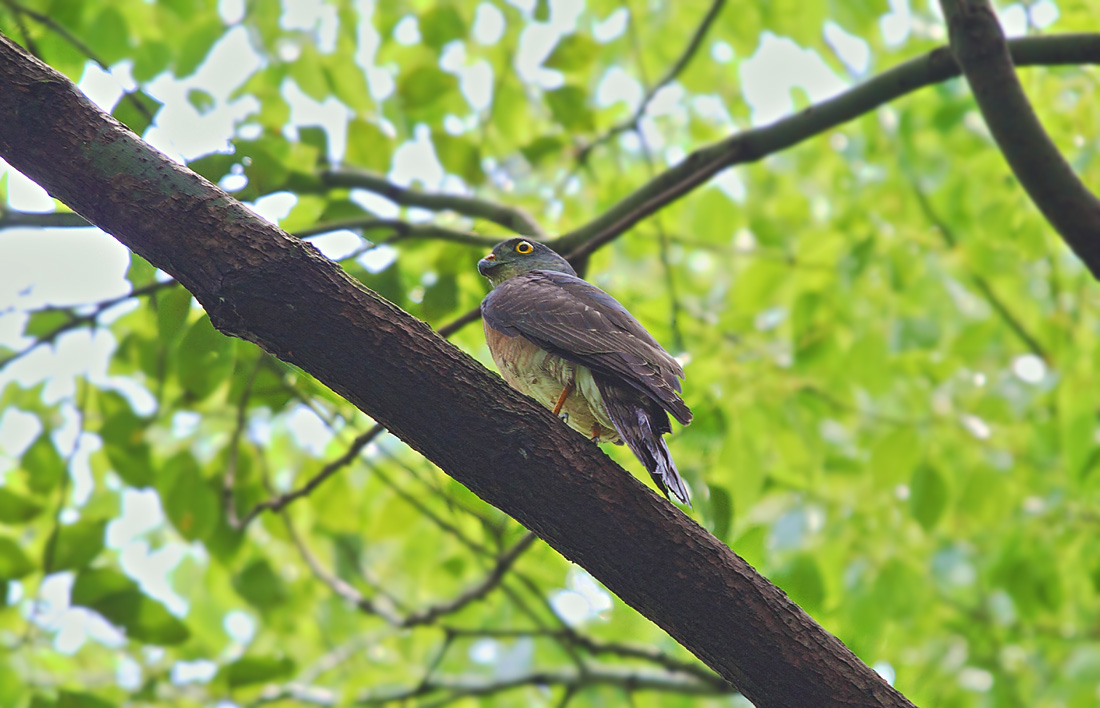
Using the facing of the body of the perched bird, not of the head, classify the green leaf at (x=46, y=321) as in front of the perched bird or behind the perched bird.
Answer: in front

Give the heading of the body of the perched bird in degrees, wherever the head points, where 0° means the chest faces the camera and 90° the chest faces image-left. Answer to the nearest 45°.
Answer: approximately 90°

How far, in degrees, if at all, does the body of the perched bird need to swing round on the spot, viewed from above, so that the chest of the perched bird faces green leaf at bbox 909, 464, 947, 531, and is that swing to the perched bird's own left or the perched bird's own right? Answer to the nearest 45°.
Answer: approximately 135° to the perched bird's own right

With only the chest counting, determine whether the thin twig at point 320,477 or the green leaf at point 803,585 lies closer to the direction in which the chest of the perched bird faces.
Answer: the thin twig
